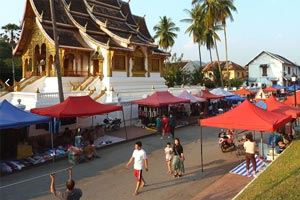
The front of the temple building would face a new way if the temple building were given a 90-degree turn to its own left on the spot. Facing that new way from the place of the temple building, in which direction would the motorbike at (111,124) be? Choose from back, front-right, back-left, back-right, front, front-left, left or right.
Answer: front-right

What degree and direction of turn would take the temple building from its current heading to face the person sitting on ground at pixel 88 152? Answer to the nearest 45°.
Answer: approximately 45° to its left

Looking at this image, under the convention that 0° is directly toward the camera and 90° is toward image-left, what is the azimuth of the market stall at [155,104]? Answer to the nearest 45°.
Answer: approximately 315°

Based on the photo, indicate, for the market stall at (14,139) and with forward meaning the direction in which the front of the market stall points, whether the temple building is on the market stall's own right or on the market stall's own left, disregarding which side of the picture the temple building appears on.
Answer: on the market stall's own left

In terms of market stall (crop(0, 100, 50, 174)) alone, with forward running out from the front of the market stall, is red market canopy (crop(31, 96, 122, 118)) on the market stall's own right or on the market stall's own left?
on the market stall's own left

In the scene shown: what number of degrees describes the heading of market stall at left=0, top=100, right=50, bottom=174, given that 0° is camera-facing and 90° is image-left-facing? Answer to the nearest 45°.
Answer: approximately 315°

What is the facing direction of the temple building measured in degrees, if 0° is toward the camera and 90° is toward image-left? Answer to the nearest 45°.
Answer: approximately 45°

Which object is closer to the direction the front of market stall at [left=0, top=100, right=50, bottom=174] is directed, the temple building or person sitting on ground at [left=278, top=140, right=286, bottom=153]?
the person sitting on ground

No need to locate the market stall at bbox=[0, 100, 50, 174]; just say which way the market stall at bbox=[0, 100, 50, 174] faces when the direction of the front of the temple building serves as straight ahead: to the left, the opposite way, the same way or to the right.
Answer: to the left

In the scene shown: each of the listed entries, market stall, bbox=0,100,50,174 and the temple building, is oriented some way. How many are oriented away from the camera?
0

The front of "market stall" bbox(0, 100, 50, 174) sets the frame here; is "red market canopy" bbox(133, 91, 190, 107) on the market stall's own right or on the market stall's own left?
on the market stall's own left

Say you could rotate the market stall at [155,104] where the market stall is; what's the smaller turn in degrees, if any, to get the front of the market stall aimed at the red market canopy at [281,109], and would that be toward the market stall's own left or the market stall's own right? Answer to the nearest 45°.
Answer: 0° — it already faces it

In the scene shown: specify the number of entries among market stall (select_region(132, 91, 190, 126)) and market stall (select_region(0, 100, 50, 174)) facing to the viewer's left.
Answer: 0

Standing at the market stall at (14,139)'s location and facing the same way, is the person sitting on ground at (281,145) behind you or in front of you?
in front
